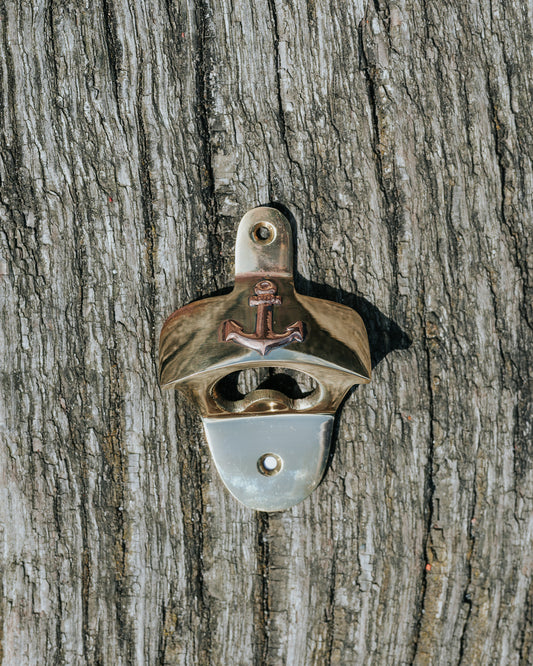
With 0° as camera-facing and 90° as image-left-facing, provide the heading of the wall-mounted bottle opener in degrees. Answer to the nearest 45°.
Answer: approximately 0°
